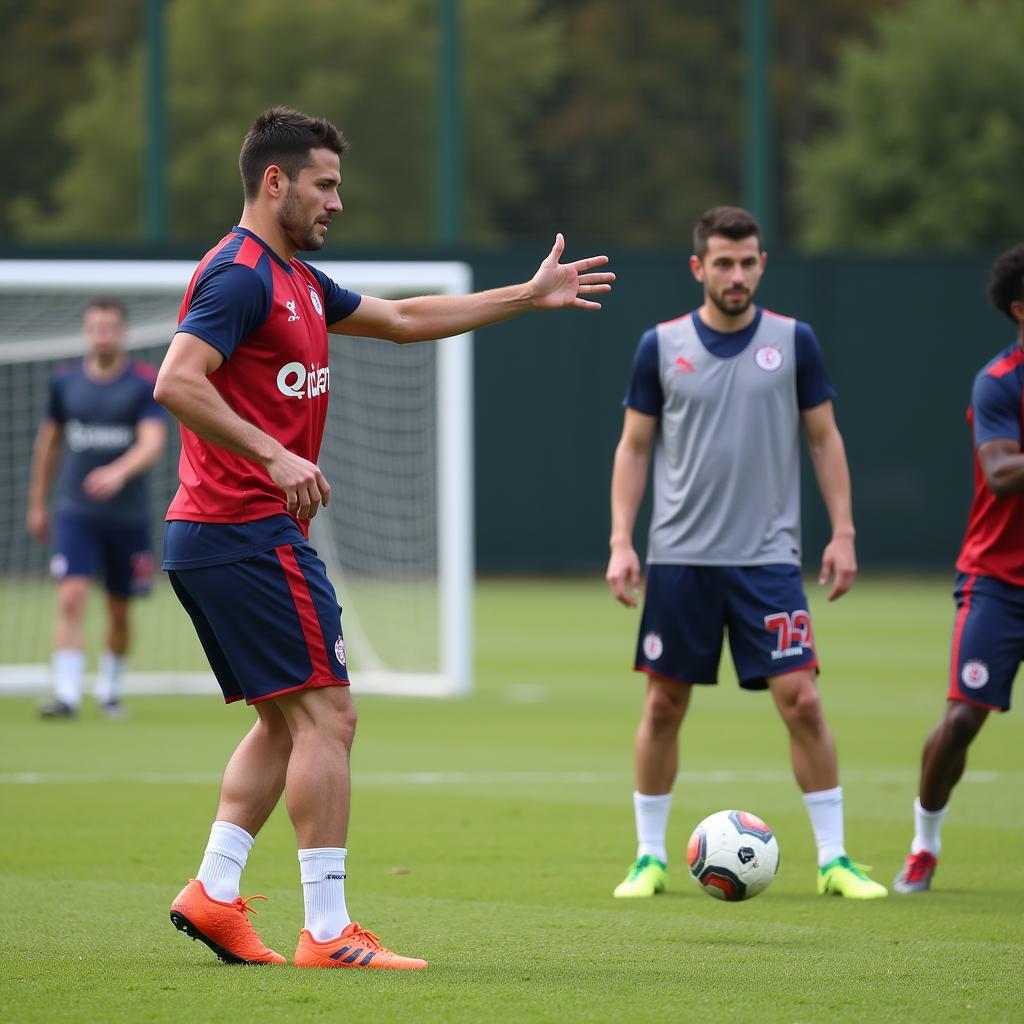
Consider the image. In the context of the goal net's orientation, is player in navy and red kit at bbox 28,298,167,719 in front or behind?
in front

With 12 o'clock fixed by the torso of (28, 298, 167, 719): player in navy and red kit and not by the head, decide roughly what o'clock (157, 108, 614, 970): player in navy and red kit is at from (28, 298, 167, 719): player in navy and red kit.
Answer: (157, 108, 614, 970): player in navy and red kit is roughly at 12 o'clock from (28, 298, 167, 719): player in navy and red kit.

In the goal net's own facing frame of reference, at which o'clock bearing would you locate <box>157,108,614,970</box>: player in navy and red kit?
The player in navy and red kit is roughly at 12 o'clock from the goal net.

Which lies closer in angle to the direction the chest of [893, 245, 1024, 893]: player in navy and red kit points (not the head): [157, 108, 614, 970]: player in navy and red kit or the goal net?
the player in navy and red kit

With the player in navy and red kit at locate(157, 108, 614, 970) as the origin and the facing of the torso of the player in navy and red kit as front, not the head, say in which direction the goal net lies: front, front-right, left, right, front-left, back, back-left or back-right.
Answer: left

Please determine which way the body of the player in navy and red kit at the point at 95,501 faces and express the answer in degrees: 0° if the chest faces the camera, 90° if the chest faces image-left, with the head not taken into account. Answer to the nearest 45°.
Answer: approximately 0°

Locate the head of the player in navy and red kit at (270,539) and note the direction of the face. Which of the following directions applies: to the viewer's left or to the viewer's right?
to the viewer's right

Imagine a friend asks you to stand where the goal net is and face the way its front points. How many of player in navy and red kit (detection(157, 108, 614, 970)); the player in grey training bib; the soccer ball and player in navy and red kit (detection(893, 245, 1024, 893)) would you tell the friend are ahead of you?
4

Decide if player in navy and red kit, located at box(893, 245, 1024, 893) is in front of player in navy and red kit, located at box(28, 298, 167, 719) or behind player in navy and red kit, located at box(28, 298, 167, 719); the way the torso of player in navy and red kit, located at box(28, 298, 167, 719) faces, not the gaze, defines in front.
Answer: in front

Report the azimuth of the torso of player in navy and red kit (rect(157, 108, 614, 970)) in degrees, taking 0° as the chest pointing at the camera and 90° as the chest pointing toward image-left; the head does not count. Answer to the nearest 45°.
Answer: approximately 270°

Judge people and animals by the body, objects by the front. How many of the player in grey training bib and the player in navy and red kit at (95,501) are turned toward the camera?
2
